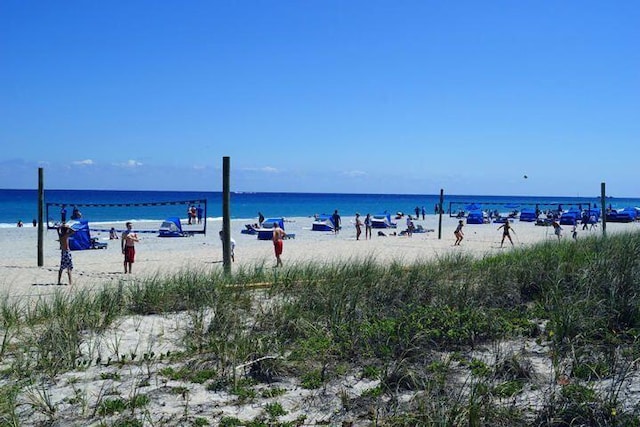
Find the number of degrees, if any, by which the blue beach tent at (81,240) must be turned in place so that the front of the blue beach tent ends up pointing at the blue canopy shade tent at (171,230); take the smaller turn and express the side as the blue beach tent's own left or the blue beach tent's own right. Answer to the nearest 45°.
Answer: approximately 45° to the blue beach tent's own left

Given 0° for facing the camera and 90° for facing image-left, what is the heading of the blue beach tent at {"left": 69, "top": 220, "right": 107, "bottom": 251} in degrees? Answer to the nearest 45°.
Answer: approximately 270°
